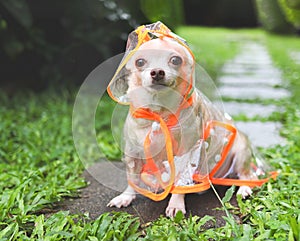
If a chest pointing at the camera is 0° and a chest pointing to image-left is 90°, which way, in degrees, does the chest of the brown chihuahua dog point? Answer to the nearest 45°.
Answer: approximately 45°

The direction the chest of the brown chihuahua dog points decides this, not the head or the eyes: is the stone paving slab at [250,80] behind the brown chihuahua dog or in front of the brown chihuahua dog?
behind

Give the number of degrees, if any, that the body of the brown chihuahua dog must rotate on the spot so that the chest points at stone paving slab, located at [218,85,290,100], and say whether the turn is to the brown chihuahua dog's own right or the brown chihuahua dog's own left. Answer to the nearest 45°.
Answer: approximately 135° to the brown chihuahua dog's own right
